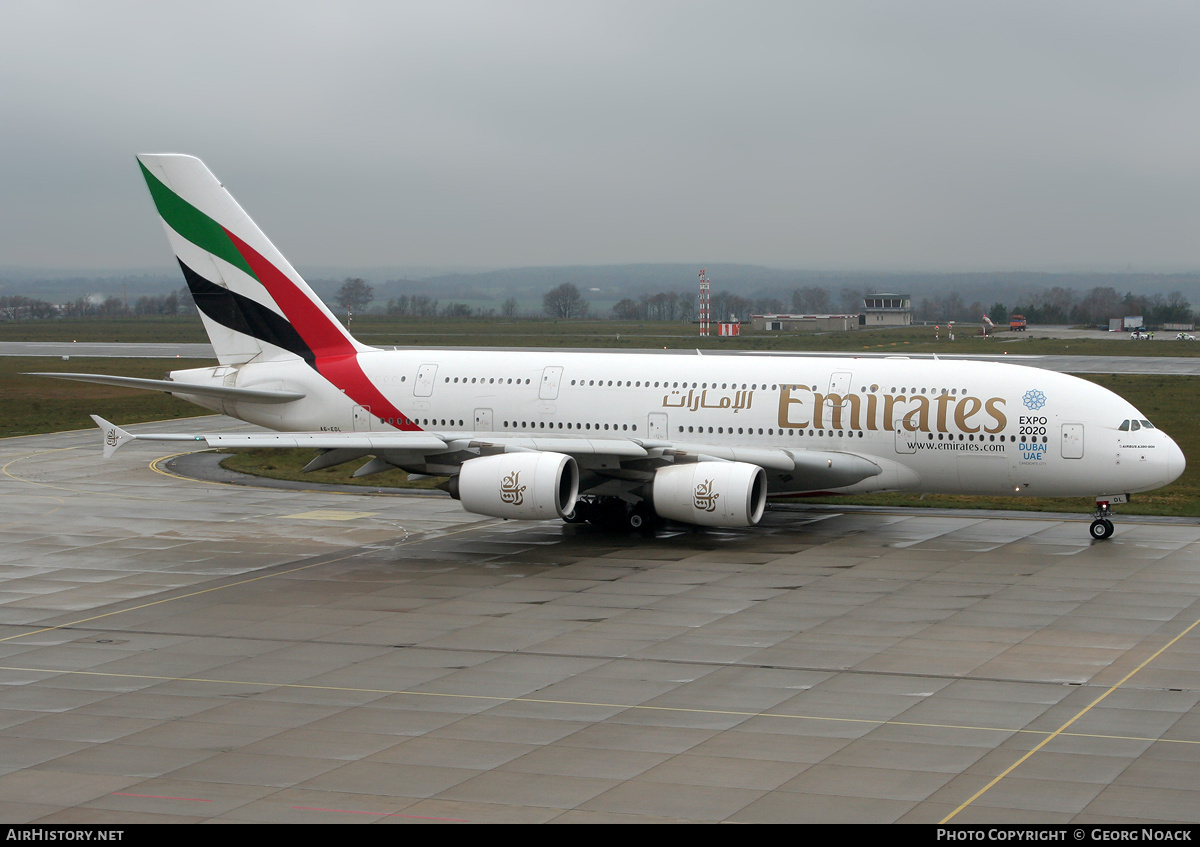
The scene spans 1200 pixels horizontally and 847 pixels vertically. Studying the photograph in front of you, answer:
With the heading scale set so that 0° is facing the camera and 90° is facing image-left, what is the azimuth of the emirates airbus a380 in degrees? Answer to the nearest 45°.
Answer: approximately 315°
